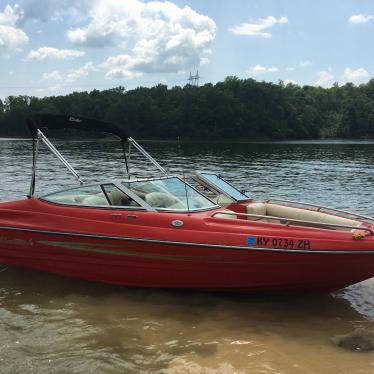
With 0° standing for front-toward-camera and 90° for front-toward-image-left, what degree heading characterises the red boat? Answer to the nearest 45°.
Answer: approximately 315°
